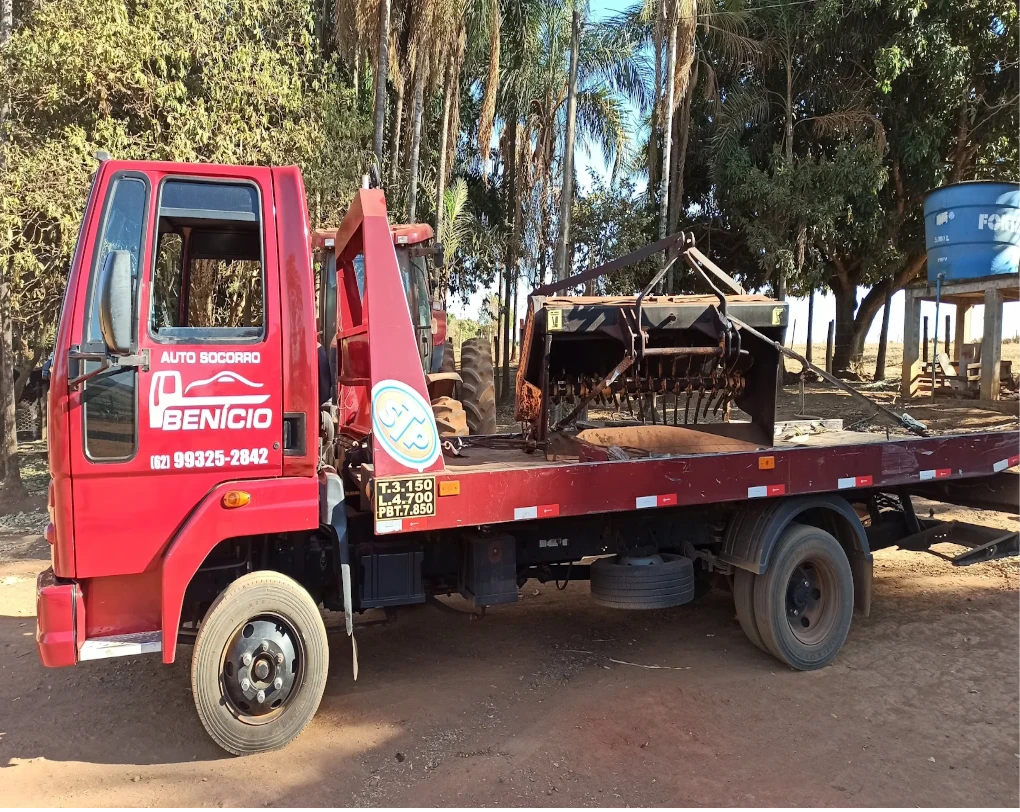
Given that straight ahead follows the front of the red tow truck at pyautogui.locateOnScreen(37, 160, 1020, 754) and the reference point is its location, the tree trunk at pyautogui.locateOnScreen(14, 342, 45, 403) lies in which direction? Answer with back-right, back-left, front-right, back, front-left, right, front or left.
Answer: front-right

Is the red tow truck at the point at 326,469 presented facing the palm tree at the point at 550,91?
no

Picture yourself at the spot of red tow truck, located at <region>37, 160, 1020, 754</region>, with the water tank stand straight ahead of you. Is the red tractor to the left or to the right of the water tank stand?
left

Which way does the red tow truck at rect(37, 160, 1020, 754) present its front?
to the viewer's left

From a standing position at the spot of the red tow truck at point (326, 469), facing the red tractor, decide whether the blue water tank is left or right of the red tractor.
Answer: right

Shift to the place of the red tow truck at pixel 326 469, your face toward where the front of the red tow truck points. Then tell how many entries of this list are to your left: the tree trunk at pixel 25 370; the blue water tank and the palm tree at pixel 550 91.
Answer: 0

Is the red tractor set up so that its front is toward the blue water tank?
no

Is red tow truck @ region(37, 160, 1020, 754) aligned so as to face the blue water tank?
no
